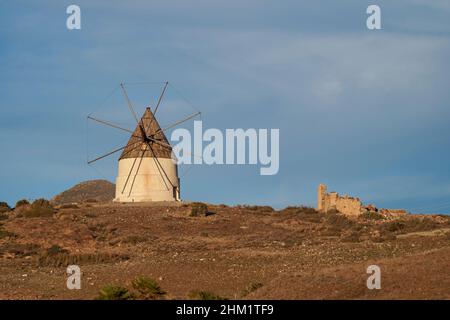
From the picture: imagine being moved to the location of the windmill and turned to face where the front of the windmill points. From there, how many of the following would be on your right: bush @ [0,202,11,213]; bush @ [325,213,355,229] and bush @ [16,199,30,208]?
2

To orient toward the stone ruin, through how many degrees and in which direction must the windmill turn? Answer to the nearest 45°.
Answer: approximately 90° to its left

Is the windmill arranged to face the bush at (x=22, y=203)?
no

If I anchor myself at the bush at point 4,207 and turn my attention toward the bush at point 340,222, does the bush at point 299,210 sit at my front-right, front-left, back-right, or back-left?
front-left

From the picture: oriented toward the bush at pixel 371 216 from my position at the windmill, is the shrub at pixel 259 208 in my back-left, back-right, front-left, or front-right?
front-left

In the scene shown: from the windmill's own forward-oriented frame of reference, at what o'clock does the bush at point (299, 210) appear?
The bush is roughly at 9 o'clock from the windmill.

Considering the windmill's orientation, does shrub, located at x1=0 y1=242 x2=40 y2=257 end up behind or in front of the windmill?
in front

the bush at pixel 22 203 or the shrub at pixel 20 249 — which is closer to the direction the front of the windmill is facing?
the shrub

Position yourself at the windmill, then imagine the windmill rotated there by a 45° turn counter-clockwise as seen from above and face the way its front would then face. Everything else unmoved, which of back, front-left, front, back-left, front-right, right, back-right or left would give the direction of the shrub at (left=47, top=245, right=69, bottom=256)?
front-right

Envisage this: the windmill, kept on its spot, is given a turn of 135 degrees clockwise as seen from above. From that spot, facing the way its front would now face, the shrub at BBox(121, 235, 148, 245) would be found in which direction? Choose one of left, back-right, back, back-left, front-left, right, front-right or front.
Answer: back-left

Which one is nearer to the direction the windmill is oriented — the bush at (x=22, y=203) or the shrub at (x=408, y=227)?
the shrub

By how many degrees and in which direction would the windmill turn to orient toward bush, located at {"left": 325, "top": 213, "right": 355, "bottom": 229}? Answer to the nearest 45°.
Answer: approximately 45° to its left

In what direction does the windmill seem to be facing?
toward the camera

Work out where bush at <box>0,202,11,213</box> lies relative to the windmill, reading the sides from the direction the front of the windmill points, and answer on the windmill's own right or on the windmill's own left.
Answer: on the windmill's own right

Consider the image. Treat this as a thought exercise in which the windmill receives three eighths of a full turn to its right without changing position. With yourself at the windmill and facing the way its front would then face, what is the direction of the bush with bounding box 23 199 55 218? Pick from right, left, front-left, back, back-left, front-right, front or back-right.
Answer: left
